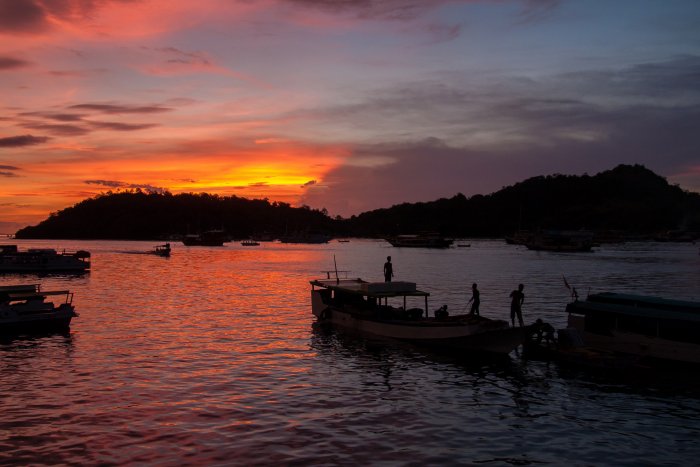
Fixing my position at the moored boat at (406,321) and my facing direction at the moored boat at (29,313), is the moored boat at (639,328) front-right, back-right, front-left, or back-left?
back-left
